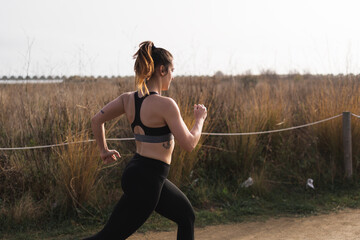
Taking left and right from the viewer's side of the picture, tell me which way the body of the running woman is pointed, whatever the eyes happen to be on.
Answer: facing away from the viewer and to the right of the viewer

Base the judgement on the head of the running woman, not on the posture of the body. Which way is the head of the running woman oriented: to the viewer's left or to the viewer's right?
to the viewer's right
